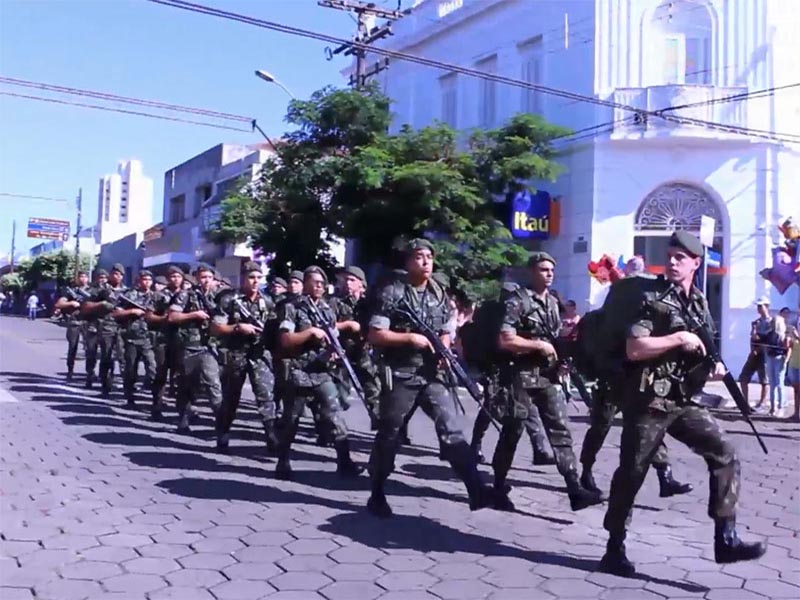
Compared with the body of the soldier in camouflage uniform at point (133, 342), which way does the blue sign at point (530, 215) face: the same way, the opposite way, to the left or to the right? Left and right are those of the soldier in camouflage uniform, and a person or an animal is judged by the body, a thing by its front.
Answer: to the right

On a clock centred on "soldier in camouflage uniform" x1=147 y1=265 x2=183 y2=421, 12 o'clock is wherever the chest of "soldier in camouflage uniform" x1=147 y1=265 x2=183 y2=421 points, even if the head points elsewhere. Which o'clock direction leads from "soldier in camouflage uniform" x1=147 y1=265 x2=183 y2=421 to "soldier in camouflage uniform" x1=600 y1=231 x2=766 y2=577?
"soldier in camouflage uniform" x1=600 y1=231 x2=766 y2=577 is roughly at 1 o'clock from "soldier in camouflage uniform" x1=147 y1=265 x2=183 y2=421.

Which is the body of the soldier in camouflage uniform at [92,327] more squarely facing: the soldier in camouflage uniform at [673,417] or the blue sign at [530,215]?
the soldier in camouflage uniform

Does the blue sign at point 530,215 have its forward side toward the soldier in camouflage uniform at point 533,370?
yes

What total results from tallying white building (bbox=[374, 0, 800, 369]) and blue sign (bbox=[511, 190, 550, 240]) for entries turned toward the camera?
2

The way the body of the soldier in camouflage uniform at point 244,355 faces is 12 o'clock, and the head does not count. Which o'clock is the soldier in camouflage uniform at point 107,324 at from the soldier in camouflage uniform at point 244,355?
the soldier in camouflage uniform at point 107,324 is roughly at 7 o'clock from the soldier in camouflage uniform at point 244,355.

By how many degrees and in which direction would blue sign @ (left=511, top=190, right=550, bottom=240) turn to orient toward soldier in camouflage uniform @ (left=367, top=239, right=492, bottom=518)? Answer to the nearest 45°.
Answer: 0° — it already faces them

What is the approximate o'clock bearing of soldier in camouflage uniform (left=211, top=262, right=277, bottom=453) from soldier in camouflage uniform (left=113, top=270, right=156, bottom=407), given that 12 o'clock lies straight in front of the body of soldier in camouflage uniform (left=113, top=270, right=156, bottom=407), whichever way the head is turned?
soldier in camouflage uniform (left=211, top=262, right=277, bottom=453) is roughly at 1 o'clock from soldier in camouflage uniform (left=113, top=270, right=156, bottom=407).

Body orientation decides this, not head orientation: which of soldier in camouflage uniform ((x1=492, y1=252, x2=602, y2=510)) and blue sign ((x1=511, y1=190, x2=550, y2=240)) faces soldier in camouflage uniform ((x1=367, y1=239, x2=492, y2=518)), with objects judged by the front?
the blue sign

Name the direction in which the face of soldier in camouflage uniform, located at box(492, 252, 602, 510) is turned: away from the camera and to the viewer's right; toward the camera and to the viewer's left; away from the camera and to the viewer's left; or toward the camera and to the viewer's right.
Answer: toward the camera and to the viewer's right

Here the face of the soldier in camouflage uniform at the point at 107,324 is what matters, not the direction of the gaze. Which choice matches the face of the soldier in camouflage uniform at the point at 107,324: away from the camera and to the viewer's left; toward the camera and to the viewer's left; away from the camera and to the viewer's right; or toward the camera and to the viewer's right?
toward the camera and to the viewer's right

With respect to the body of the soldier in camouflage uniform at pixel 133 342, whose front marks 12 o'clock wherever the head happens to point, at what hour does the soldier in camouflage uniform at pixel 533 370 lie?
the soldier in camouflage uniform at pixel 533 370 is roughly at 1 o'clock from the soldier in camouflage uniform at pixel 133 342.

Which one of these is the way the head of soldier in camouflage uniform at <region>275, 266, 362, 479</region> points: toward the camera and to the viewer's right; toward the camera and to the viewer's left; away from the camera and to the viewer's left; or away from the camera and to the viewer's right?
toward the camera and to the viewer's right
